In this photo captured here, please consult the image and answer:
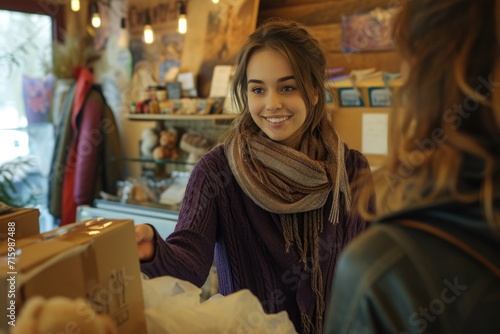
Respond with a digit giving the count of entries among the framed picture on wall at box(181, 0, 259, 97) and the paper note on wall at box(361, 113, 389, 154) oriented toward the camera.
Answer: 2

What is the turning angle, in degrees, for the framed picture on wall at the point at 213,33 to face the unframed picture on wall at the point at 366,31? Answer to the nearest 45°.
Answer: approximately 45° to its left

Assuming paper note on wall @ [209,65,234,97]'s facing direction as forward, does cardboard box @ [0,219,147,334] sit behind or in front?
in front

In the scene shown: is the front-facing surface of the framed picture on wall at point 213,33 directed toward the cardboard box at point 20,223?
yes

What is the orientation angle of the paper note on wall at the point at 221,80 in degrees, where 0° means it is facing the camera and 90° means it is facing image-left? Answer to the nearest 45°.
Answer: approximately 0°

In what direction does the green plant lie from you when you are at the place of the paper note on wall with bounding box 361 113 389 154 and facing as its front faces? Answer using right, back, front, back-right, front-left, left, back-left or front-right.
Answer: right

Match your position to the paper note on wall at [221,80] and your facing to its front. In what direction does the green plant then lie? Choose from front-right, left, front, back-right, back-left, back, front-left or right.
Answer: right
